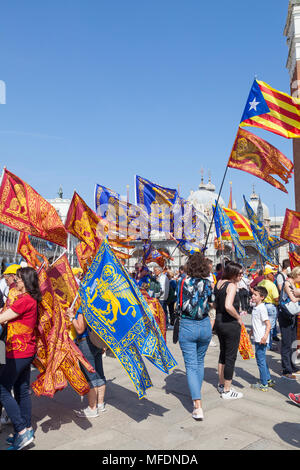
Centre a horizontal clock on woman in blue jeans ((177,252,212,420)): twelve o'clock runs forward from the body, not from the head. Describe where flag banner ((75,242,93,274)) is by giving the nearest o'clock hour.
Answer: The flag banner is roughly at 10 o'clock from the woman in blue jeans.

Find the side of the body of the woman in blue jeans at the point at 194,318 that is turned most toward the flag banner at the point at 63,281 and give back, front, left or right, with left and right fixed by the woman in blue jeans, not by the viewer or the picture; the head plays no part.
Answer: left

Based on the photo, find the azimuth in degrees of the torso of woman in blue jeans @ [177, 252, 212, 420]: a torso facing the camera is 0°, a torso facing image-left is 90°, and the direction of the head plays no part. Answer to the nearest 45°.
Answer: approximately 180°

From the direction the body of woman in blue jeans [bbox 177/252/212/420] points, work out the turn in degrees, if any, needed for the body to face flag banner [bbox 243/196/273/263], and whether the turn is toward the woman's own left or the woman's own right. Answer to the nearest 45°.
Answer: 0° — they already face it

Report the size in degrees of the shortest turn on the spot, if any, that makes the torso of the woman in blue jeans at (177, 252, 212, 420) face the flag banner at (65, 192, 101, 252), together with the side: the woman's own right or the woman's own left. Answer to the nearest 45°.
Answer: approximately 45° to the woman's own left

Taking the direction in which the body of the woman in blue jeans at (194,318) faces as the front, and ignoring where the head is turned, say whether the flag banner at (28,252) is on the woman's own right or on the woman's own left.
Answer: on the woman's own left

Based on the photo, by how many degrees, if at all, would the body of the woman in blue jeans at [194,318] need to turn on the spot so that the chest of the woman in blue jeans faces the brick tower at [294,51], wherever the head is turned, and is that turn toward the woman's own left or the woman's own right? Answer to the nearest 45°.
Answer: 0° — they already face it
